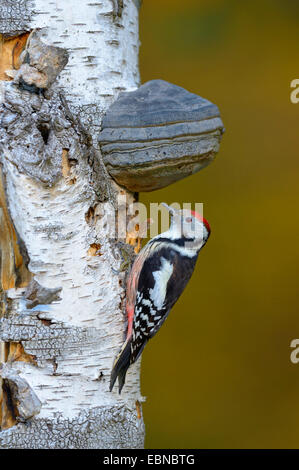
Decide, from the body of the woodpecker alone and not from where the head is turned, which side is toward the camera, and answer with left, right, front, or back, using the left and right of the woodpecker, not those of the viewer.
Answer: left
